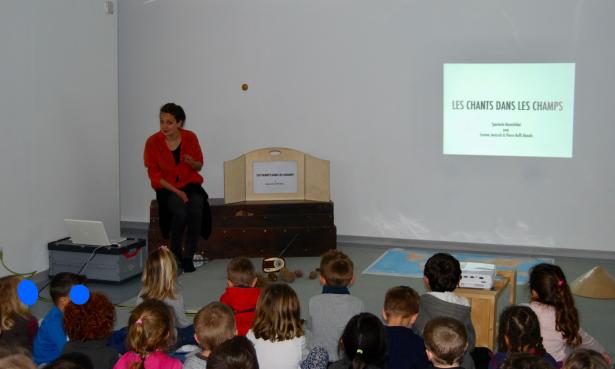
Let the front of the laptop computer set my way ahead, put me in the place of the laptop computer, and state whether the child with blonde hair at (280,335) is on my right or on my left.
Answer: on my right

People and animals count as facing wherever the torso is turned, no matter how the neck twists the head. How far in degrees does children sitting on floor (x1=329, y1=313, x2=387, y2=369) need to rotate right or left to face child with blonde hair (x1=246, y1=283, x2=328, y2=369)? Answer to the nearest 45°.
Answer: approximately 45° to their left

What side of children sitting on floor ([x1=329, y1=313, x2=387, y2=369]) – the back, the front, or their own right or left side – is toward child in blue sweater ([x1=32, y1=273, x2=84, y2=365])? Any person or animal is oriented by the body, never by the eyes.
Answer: left

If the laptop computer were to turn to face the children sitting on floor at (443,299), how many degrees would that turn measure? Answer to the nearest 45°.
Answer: approximately 90° to its right

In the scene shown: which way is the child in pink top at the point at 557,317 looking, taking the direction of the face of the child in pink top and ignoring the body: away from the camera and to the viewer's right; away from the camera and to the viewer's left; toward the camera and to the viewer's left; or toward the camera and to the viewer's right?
away from the camera and to the viewer's left

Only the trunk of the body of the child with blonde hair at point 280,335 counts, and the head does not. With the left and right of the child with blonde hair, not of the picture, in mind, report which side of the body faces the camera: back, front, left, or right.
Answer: back

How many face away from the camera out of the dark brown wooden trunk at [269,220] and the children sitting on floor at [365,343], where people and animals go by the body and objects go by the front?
1

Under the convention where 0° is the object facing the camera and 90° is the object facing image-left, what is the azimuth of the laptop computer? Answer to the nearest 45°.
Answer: approximately 225°

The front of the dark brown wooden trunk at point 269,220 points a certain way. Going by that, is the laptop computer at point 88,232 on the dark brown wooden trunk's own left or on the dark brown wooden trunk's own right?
on the dark brown wooden trunk's own right

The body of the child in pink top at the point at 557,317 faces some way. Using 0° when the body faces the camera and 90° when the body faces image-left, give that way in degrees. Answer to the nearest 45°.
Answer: approximately 135°

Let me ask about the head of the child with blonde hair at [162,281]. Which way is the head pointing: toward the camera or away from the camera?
away from the camera

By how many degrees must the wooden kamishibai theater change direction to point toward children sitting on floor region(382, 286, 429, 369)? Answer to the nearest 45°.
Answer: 0° — it already faces them

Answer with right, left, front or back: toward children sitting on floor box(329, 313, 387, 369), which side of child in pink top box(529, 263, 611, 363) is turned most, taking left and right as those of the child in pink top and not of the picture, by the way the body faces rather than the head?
left

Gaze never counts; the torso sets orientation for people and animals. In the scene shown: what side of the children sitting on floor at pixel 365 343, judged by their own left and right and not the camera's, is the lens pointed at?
back
